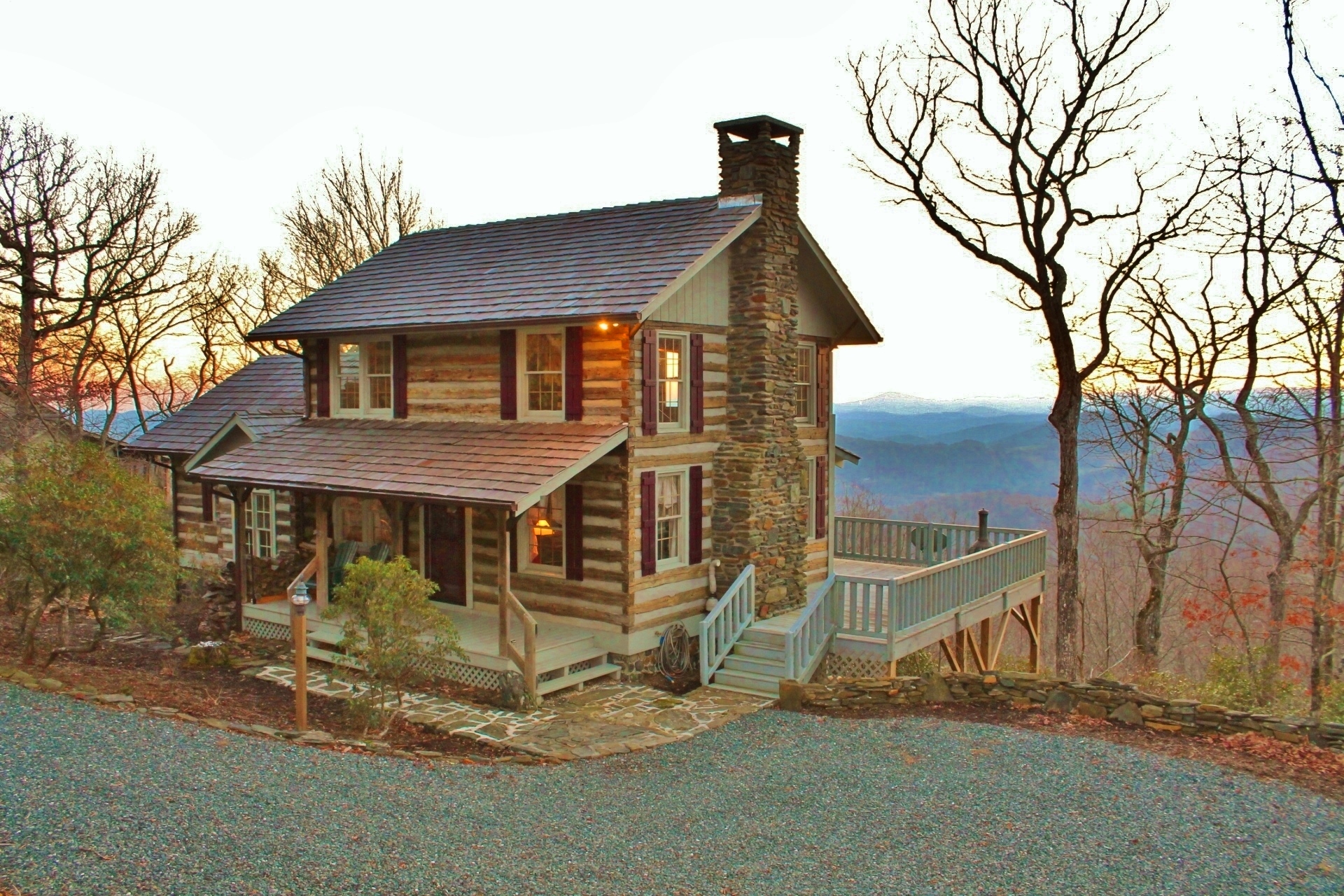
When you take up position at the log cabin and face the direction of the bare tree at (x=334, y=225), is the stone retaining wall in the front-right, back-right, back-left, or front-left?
back-right

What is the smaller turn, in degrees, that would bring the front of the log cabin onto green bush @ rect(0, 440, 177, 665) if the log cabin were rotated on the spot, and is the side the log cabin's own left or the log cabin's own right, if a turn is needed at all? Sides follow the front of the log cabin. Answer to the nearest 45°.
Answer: approximately 45° to the log cabin's own right

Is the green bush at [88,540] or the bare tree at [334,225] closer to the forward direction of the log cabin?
the green bush

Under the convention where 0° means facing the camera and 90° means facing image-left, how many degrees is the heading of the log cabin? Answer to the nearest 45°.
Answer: approximately 45°

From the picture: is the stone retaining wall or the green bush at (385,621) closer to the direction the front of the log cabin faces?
the green bush

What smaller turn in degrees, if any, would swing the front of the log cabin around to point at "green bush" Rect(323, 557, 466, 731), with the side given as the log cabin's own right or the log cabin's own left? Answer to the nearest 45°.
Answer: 0° — it already faces it

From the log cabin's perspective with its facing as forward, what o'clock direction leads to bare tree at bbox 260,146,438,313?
The bare tree is roughly at 4 o'clock from the log cabin.

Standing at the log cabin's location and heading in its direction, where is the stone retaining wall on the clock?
The stone retaining wall is roughly at 9 o'clock from the log cabin.
